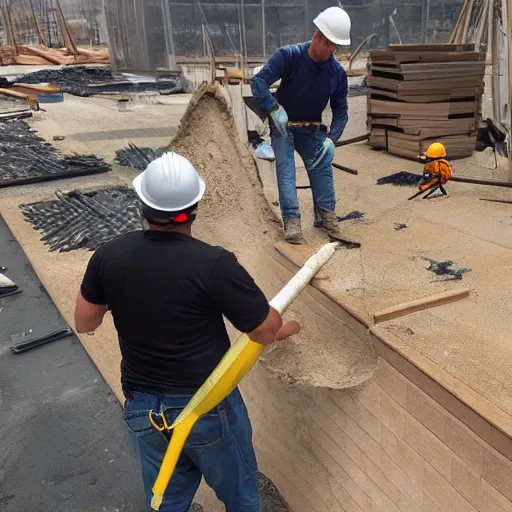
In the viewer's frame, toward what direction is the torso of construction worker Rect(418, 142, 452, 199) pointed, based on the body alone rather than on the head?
to the viewer's left

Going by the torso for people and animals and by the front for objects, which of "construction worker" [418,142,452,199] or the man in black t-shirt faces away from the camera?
the man in black t-shirt

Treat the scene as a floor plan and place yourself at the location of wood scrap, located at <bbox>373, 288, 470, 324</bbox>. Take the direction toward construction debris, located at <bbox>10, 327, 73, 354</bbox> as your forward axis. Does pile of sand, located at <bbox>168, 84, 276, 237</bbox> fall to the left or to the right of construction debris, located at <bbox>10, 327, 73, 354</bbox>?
right

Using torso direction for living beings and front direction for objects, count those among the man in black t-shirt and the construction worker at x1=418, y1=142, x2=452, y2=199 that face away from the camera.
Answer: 1

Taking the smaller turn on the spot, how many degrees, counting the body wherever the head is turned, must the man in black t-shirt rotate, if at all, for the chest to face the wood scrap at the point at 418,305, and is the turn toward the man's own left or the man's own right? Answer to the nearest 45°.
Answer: approximately 45° to the man's own right

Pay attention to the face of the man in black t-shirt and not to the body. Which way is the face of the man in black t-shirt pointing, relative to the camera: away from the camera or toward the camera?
away from the camera

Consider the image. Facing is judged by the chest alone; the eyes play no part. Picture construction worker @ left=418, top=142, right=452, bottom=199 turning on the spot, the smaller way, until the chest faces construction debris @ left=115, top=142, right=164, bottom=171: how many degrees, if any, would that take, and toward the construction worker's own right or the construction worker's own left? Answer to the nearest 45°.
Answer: approximately 45° to the construction worker's own right

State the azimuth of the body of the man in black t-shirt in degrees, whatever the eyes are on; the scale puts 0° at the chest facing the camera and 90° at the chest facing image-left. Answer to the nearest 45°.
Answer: approximately 180°

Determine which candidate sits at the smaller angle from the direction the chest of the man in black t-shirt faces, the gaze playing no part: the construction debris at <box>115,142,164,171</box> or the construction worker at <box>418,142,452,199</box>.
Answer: the construction debris

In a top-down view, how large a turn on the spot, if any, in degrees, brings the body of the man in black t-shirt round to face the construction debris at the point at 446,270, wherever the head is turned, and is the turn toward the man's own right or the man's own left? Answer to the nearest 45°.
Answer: approximately 45° to the man's own right
